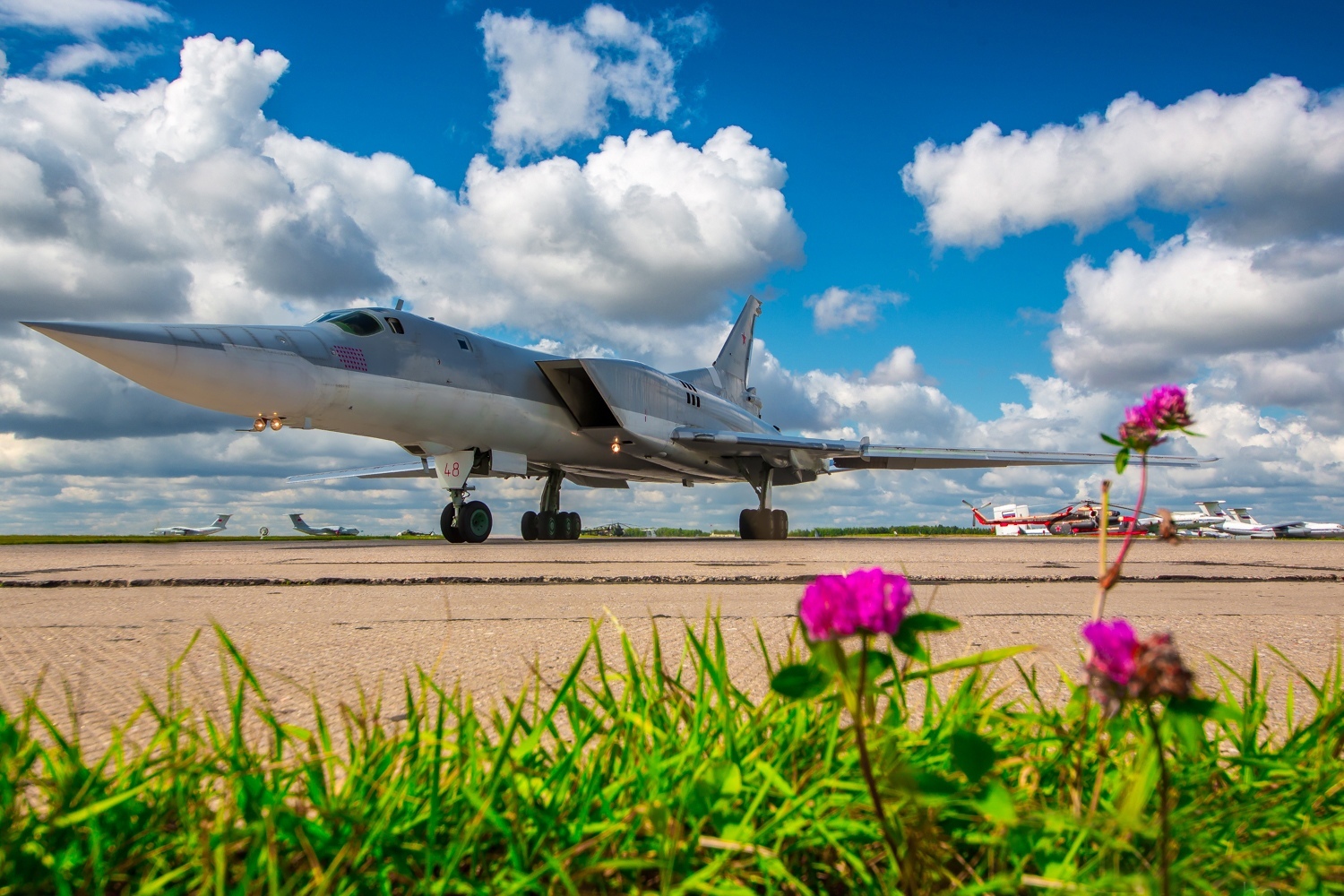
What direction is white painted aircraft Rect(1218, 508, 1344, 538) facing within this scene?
to the viewer's right

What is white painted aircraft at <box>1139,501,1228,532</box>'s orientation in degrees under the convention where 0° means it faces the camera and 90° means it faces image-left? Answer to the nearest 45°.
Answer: approximately 90°

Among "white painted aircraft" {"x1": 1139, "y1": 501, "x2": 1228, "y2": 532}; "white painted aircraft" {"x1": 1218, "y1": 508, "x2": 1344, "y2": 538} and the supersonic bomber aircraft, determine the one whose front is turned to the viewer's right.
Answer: "white painted aircraft" {"x1": 1218, "y1": 508, "x2": 1344, "y2": 538}

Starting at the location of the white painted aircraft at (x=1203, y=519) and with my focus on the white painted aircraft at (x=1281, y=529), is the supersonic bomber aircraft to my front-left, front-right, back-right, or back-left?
back-right

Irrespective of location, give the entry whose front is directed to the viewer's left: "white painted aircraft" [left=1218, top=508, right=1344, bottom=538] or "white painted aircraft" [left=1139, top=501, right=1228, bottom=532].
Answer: "white painted aircraft" [left=1139, top=501, right=1228, bottom=532]

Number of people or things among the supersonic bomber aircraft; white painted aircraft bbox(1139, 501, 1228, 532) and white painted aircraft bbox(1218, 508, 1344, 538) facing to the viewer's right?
1

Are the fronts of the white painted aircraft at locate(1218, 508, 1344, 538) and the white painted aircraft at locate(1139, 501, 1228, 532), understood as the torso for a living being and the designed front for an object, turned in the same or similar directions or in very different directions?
very different directions

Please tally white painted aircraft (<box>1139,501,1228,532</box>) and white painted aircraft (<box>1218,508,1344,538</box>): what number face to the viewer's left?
1

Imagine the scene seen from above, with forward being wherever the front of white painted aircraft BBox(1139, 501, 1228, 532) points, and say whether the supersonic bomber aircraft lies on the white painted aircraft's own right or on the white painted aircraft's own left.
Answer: on the white painted aircraft's own left

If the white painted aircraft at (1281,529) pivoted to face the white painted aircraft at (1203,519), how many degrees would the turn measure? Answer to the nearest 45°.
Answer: approximately 135° to its right

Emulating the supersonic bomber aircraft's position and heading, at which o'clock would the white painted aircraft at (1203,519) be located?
The white painted aircraft is roughly at 6 o'clock from the supersonic bomber aircraft.

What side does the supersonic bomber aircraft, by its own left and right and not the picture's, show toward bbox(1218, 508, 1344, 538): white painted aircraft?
back
